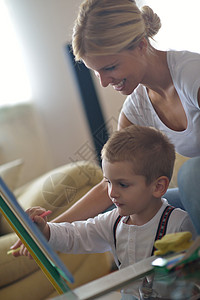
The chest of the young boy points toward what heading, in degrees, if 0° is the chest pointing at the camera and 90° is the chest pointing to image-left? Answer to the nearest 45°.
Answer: approximately 45°

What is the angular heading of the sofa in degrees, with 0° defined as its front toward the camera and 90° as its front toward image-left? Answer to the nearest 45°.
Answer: approximately 315°
